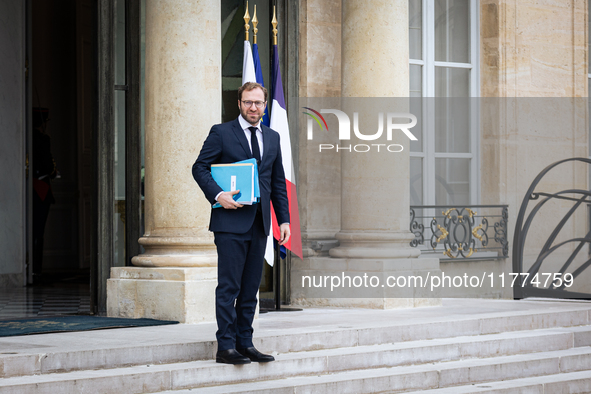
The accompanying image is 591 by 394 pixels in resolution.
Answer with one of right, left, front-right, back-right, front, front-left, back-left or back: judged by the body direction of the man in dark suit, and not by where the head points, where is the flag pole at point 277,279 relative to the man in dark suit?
back-left

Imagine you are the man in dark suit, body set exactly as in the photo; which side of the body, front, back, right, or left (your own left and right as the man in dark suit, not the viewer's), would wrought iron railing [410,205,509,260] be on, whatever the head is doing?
left

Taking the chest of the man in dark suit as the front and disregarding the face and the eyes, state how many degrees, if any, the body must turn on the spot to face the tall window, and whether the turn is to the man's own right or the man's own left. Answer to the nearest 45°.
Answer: approximately 90° to the man's own left

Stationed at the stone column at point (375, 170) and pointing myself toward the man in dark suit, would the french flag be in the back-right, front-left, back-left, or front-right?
front-right

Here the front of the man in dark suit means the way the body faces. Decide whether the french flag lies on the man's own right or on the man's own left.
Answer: on the man's own left

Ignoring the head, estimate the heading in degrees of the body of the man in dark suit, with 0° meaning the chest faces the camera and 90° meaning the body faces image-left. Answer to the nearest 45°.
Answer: approximately 315°

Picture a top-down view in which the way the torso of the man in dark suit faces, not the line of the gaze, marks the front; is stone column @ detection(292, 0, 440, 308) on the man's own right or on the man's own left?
on the man's own left

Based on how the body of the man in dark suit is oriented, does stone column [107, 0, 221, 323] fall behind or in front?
behind
